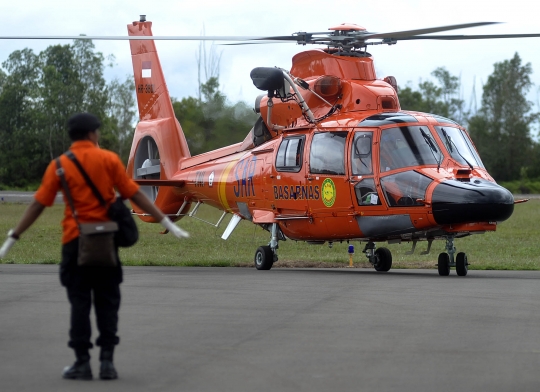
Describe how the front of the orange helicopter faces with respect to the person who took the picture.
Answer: facing the viewer and to the right of the viewer

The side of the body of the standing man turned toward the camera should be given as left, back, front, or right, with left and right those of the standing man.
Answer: back

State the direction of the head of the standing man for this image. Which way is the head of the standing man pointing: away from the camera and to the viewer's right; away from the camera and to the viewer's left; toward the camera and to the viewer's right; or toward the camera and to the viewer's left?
away from the camera and to the viewer's right
